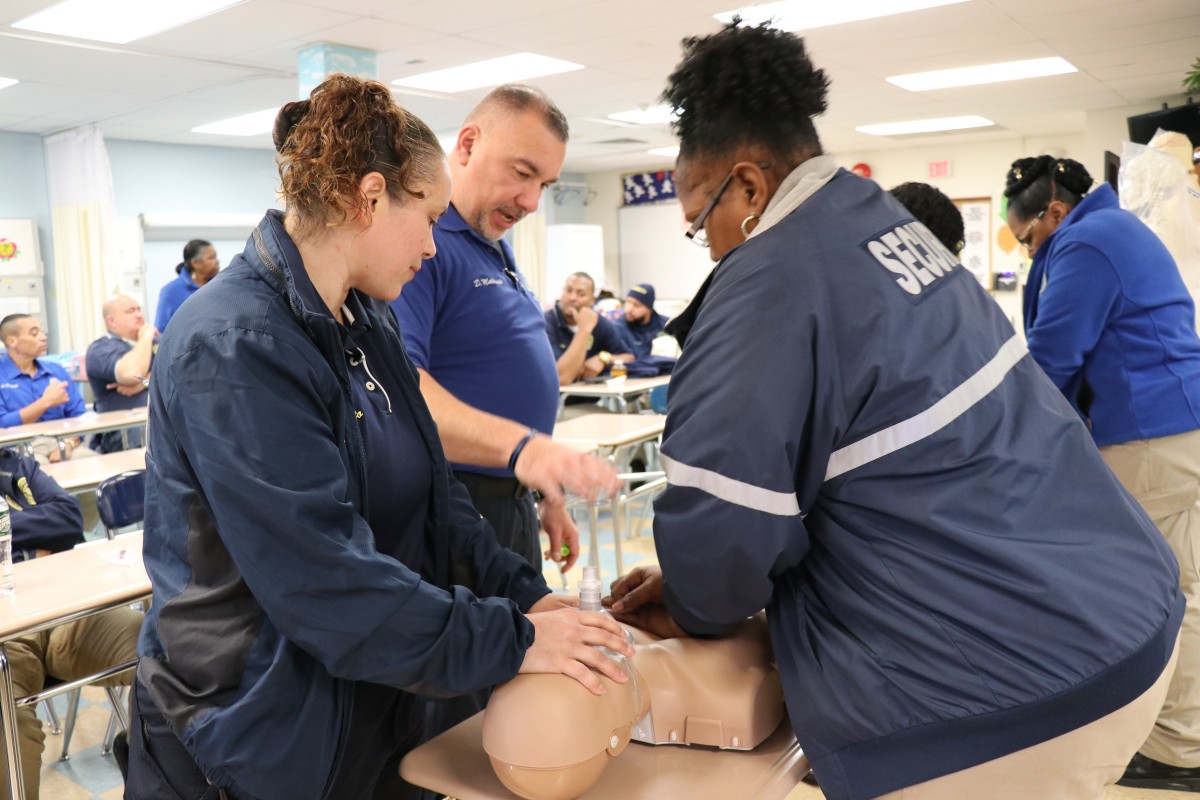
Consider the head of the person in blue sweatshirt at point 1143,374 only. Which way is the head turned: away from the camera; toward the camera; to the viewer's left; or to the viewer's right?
to the viewer's left

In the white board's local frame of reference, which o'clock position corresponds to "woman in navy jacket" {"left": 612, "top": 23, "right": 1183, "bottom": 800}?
The woman in navy jacket is roughly at 12 o'clock from the white board.

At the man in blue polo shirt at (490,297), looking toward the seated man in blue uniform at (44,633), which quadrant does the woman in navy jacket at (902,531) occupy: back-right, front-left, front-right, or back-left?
back-left

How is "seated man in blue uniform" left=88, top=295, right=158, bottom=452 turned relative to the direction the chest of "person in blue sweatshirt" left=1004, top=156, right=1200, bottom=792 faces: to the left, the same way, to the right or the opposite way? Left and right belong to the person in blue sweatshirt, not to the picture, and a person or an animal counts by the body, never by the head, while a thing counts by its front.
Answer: the opposite way

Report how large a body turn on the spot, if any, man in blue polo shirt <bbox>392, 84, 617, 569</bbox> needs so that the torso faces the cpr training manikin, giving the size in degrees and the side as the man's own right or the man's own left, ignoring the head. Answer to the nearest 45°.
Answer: approximately 45° to the man's own right

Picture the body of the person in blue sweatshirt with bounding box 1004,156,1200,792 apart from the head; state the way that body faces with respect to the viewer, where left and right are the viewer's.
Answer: facing to the left of the viewer

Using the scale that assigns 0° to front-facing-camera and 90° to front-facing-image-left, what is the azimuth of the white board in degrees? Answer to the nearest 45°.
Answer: approximately 0°

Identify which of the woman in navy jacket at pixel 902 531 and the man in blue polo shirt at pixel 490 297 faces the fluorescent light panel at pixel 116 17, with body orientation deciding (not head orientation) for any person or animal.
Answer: the woman in navy jacket
